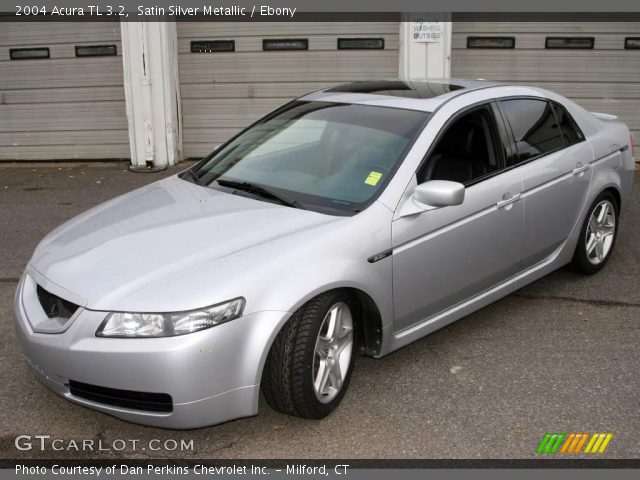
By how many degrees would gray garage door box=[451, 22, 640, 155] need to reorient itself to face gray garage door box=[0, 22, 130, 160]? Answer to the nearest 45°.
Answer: approximately 90° to its right

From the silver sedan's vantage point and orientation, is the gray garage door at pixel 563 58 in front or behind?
behind

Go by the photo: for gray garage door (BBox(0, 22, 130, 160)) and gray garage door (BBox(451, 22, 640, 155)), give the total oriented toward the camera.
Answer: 2

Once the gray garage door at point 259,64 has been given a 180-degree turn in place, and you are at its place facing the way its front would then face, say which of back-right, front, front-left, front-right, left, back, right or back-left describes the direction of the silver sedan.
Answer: back

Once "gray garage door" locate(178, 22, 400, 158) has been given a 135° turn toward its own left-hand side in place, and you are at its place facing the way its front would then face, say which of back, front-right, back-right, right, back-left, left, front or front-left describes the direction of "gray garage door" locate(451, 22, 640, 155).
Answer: front-right

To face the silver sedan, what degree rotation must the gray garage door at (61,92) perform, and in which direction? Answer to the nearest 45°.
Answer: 0° — it already faces it

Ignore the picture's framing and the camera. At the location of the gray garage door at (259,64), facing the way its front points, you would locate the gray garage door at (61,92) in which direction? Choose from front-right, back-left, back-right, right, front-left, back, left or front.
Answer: right

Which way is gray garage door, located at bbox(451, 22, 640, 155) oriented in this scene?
toward the camera

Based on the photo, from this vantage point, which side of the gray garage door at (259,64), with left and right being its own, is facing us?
front

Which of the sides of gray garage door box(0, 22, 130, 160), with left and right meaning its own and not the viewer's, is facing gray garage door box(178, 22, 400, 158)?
left

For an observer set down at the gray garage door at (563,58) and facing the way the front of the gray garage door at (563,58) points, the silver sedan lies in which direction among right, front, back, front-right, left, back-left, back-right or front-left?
front

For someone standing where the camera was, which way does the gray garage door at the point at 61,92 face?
facing the viewer
